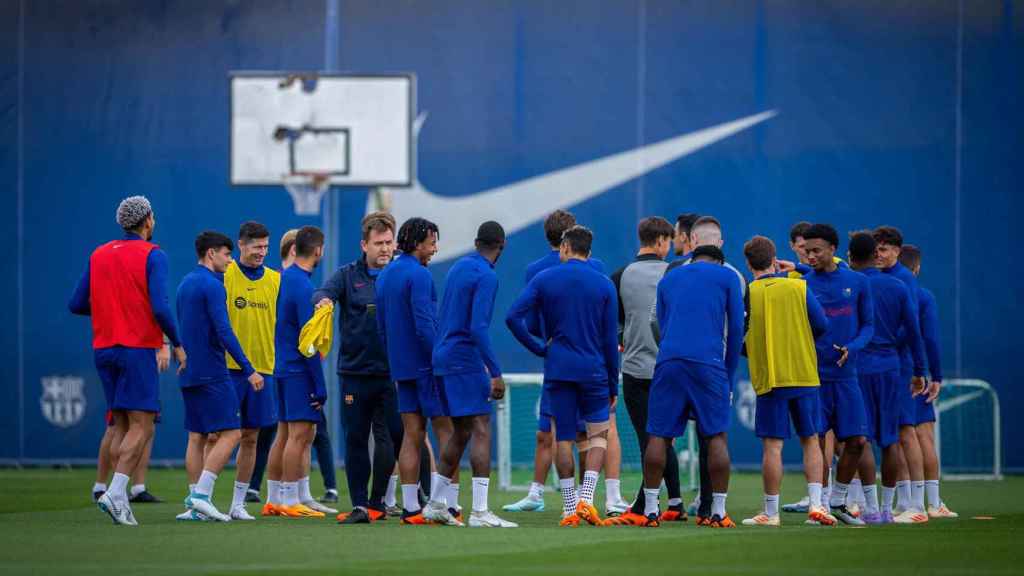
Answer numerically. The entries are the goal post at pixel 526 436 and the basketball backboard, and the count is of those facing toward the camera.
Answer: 2

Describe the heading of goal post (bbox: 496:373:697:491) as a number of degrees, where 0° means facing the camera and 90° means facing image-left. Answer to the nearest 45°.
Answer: approximately 0°

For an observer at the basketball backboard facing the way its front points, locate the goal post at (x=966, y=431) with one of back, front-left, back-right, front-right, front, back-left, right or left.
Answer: left

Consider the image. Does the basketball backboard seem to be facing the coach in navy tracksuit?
yes

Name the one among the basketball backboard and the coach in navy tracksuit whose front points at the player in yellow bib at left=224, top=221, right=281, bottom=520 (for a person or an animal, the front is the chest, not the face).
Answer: the basketball backboard

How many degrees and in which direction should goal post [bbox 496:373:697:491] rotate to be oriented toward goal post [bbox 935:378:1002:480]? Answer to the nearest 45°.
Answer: approximately 90° to its left

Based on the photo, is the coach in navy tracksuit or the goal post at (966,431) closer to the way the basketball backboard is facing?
the coach in navy tracksuit

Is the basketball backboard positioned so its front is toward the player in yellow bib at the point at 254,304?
yes
